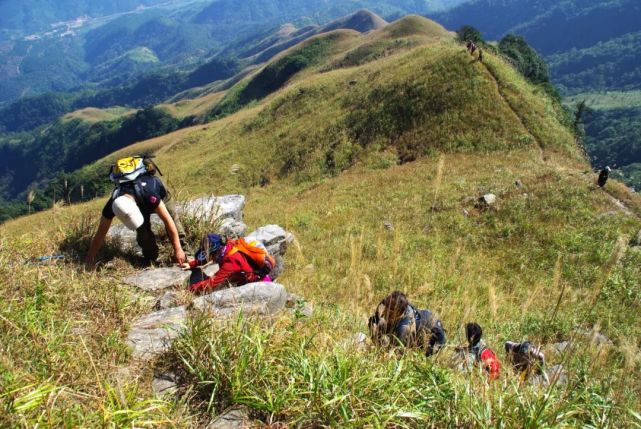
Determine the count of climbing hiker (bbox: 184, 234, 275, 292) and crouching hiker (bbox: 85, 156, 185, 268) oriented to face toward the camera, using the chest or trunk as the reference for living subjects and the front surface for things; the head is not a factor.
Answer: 1

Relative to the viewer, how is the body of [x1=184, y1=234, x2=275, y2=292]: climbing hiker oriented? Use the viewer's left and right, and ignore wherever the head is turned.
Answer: facing to the left of the viewer

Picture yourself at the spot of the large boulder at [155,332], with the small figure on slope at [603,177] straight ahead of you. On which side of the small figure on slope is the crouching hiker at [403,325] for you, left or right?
right

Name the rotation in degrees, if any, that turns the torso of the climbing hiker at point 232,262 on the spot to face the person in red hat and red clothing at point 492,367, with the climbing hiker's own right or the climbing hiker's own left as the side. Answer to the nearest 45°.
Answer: approximately 135° to the climbing hiker's own left

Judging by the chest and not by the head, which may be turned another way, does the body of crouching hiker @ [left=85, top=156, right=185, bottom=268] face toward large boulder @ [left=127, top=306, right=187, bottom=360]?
yes

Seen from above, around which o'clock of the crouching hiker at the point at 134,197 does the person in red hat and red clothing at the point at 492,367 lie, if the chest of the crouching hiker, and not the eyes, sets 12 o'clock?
The person in red hat and red clothing is roughly at 11 o'clock from the crouching hiker.

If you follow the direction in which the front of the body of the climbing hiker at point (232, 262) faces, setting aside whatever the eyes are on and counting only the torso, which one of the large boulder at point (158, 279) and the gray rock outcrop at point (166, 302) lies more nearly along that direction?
the large boulder
